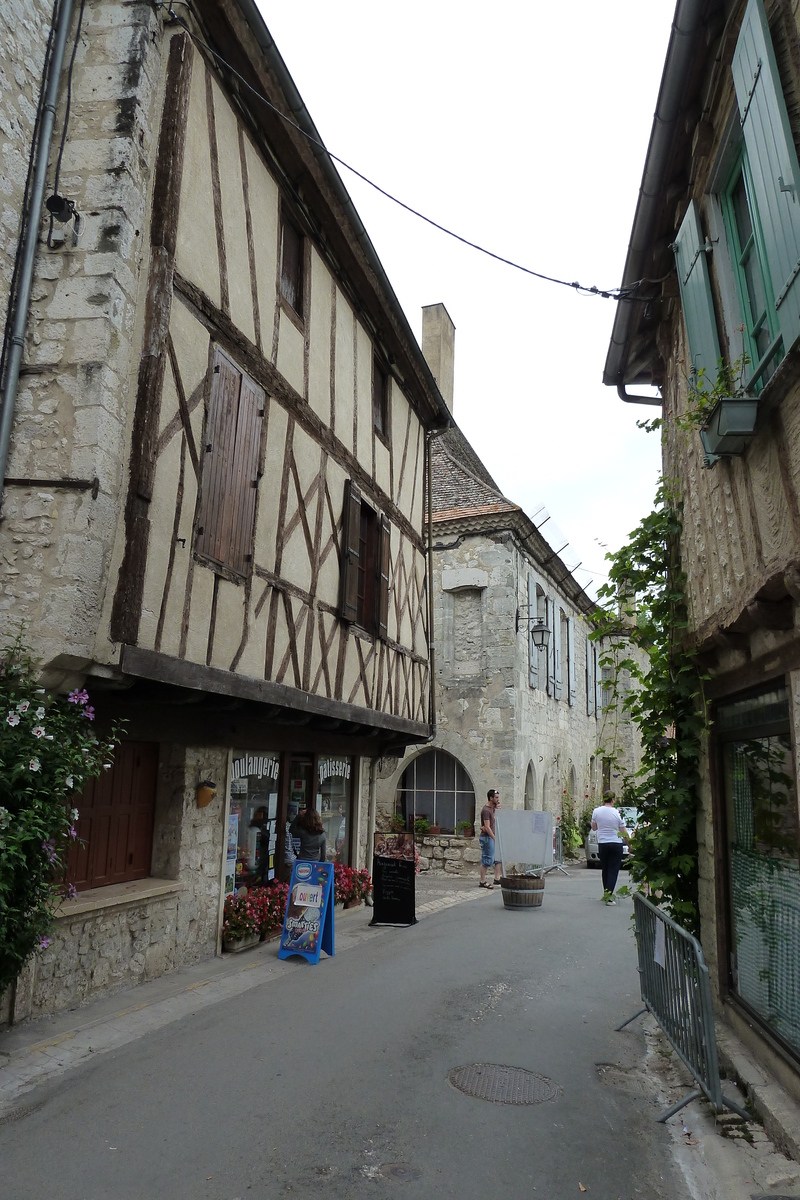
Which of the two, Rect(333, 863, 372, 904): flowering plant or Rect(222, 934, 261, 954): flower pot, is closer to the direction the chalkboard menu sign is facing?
the flower pot

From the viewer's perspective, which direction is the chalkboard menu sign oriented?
toward the camera

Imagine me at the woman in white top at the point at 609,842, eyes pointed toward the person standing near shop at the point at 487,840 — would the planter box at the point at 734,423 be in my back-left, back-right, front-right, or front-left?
back-left

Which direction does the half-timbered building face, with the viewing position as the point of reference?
facing the viewer and to the right of the viewer

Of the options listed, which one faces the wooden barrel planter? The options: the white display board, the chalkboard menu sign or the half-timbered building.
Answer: the white display board

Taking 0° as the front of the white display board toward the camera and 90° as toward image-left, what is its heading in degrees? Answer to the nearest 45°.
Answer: approximately 0°

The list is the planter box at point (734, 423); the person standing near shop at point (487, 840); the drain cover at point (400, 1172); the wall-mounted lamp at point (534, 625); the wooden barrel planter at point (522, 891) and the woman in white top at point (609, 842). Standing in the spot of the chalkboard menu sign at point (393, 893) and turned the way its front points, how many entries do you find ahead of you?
2

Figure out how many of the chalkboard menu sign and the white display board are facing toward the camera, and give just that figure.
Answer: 2

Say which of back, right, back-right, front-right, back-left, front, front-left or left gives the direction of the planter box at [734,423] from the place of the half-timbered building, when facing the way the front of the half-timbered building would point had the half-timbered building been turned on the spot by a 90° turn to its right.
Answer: left

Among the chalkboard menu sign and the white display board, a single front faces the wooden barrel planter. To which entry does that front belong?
the white display board

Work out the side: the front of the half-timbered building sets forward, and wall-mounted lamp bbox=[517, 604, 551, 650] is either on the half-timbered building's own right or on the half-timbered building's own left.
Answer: on the half-timbered building's own left

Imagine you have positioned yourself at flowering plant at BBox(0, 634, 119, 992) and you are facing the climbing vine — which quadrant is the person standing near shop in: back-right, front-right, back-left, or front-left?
front-left

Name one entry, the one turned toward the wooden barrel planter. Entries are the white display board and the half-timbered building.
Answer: the white display board

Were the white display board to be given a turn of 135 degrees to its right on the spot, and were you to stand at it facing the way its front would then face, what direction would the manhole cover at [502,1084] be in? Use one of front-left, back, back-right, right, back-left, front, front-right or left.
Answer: back-left
